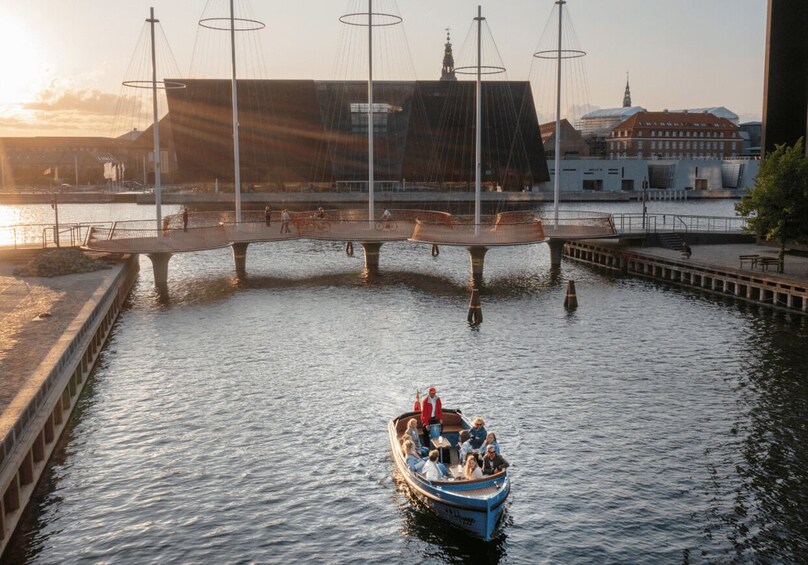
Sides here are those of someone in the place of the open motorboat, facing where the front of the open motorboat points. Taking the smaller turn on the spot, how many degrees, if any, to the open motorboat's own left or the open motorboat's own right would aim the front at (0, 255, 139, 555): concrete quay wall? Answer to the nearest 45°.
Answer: approximately 135° to the open motorboat's own right

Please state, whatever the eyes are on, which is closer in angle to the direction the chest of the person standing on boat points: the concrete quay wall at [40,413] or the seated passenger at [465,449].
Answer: the seated passenger

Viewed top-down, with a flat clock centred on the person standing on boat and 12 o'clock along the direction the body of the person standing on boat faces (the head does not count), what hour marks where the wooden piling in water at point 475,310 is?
The wooden piling in water is roughly at 6 o'clock from the person standing on boat.

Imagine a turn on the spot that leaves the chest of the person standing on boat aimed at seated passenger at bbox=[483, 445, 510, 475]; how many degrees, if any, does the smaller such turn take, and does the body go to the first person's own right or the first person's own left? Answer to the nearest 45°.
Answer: approximately 45° to the first person's own left

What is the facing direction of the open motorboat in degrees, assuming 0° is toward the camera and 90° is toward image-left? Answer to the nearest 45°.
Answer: approximately 315°

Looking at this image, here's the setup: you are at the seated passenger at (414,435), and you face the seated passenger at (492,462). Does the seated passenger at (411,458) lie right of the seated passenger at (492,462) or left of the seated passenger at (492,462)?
right

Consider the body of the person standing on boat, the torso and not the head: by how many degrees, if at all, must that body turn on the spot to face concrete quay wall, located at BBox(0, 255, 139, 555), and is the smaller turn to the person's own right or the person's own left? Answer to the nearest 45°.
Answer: approximately 90° to the person's own right

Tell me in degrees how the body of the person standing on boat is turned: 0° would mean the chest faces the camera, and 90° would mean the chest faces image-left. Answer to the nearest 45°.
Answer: approximately 0°

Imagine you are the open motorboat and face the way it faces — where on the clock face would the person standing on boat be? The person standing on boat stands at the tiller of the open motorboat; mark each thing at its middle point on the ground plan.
The person standing on boat is roughly at 7 o'clock from the open motorboat.

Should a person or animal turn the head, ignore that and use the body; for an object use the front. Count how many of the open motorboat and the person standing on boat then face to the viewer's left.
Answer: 0

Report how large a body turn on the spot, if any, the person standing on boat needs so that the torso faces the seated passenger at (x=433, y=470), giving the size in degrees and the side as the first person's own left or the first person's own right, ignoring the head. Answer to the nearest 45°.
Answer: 0° — they already face them

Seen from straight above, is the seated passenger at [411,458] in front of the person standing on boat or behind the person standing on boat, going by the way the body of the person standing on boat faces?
in front

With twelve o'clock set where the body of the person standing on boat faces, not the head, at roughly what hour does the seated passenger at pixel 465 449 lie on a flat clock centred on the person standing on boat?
The seated passenger is roughly at 11 o'clock from the person standing on boat.
